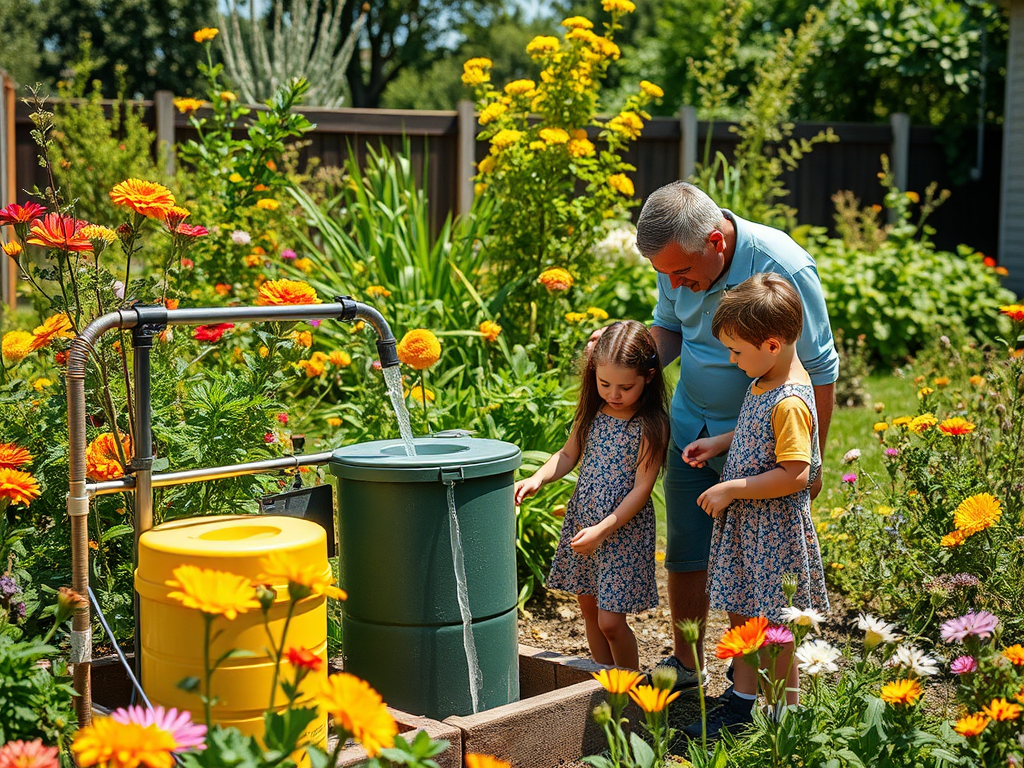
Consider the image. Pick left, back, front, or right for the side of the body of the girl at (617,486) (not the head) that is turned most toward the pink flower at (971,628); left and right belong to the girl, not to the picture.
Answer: left

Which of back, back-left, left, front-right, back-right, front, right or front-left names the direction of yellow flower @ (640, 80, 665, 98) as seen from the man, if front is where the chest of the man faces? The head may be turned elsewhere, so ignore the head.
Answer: back-right

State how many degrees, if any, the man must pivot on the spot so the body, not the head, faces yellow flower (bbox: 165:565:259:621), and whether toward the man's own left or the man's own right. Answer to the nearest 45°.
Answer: approximately 45° to the man's own left

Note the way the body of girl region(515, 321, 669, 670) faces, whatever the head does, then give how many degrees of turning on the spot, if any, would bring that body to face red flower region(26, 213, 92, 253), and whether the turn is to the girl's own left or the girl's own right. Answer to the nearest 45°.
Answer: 0° — they already face it

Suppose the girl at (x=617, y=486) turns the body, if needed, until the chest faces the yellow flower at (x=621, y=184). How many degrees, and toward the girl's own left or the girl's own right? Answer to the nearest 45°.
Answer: approximately 135° to the girl's own right

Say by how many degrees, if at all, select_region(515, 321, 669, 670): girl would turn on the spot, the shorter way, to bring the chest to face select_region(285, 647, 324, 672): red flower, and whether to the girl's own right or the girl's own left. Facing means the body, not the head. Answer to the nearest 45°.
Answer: approximately 45° to the girl's own left

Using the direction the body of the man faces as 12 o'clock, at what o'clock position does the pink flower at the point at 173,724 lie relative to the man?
The pink flower is roughly at 11 o'clock from the man.

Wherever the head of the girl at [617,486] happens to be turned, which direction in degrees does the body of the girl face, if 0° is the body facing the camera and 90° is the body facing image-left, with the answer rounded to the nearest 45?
approximately 45°

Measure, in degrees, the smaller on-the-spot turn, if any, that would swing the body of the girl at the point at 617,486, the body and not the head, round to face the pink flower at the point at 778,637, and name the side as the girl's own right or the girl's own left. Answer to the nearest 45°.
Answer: approximately 45° to the girl's own left
